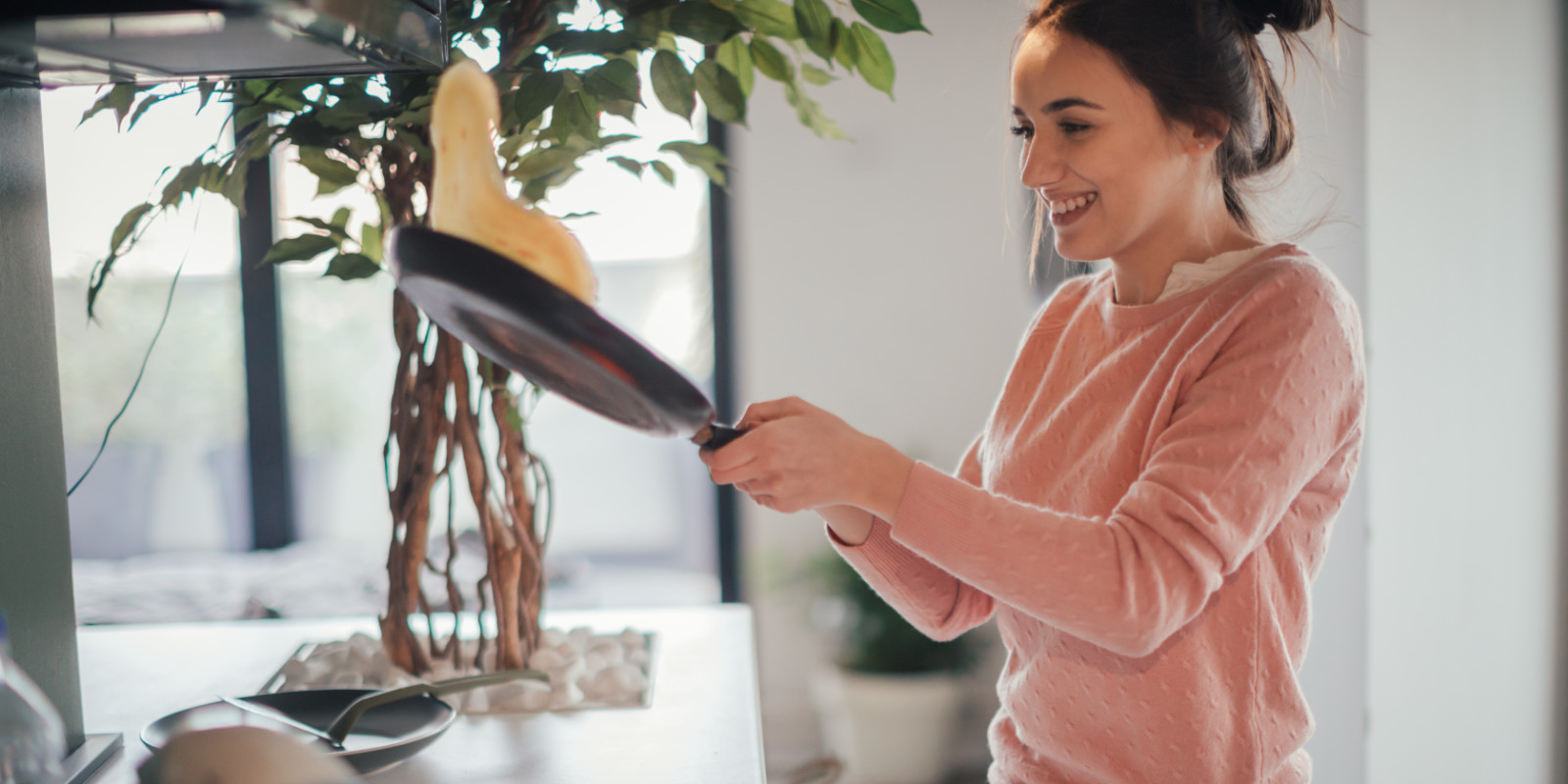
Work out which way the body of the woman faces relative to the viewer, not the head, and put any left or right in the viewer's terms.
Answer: facing the viewer and to the left of the viewer

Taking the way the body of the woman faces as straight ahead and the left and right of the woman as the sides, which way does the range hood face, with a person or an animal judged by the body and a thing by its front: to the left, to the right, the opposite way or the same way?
the opposite way

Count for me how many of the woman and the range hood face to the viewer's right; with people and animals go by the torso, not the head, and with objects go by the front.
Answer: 1

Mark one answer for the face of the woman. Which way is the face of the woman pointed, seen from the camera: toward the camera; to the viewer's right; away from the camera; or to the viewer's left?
to the viewer's left

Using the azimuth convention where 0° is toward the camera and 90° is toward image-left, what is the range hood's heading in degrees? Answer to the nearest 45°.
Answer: approximately 270°
